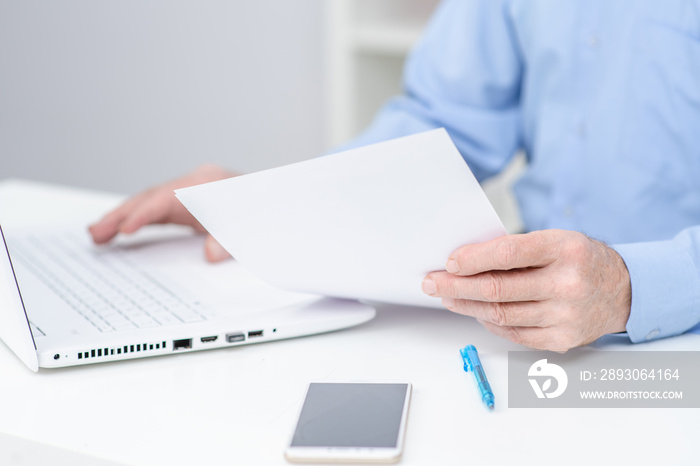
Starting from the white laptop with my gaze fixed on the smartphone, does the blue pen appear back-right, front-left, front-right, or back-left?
front-left

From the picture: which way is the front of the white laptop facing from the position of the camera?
facing to the right of the viewer

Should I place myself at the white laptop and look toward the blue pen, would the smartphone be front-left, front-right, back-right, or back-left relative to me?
front-right

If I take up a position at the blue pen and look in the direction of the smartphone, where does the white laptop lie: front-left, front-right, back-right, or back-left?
front-right
